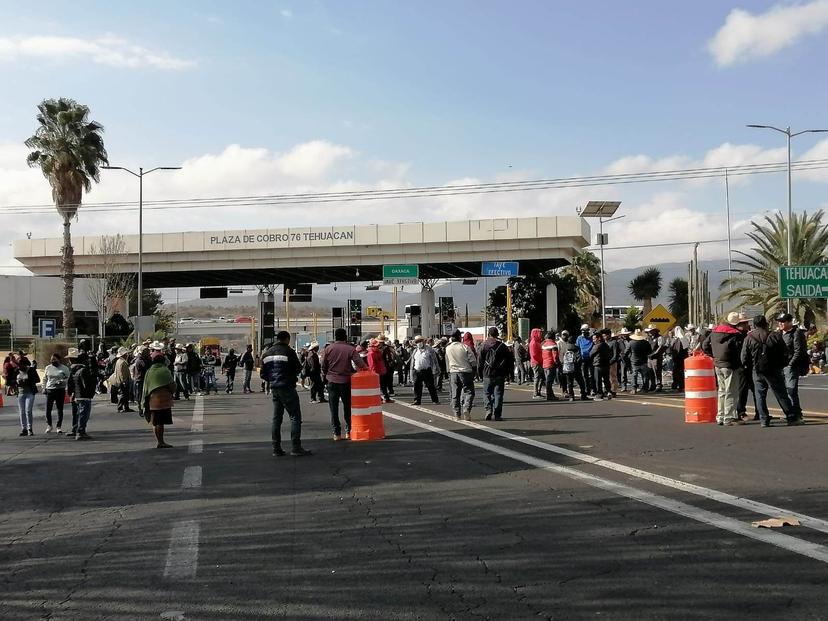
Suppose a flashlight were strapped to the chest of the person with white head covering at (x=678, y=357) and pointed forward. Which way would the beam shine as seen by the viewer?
away from the camera

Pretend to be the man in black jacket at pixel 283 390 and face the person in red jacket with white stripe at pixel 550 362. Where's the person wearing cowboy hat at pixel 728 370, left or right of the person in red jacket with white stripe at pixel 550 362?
right

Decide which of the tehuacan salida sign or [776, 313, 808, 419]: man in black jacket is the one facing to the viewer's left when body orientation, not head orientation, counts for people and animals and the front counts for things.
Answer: the man in black jacket

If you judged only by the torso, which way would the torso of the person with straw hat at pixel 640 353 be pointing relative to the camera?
away from the camera

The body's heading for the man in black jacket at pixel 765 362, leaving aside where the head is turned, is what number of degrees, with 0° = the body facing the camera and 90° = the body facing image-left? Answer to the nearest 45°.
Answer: approximately 180°

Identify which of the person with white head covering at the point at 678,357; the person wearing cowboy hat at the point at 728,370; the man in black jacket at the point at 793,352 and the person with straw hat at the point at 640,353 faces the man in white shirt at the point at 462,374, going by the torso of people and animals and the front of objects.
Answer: the man in black jacket

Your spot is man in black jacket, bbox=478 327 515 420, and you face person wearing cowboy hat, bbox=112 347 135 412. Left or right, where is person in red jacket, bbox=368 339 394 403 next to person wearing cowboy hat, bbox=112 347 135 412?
right

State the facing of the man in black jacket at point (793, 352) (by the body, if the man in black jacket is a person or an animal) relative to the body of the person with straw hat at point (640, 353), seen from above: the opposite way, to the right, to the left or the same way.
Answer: to the left
